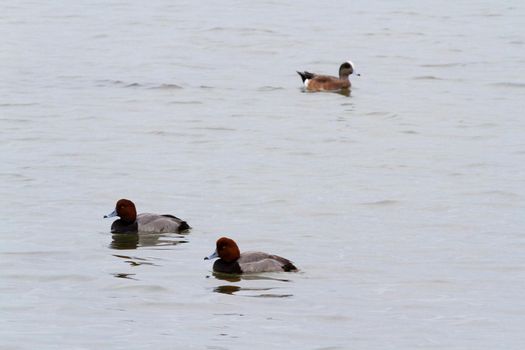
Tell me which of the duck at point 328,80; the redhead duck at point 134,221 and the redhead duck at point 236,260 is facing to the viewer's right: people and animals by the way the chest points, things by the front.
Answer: the duck

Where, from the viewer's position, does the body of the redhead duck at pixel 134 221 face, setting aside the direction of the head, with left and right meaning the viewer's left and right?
facing to the left of the viewer

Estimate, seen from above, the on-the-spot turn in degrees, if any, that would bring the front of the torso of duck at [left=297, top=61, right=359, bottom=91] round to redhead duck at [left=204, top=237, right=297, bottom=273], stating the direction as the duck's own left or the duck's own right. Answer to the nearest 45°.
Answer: approximately 90° to the duck's own right

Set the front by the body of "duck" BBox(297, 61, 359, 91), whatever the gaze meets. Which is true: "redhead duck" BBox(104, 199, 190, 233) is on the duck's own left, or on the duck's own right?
on the duck's own right

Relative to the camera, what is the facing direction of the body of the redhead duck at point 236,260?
to the viewer's left

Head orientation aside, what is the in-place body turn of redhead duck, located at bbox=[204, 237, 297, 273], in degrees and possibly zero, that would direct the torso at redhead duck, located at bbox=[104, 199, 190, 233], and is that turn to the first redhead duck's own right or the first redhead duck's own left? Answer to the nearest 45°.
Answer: approximately 45° to the first redhead duck's own right

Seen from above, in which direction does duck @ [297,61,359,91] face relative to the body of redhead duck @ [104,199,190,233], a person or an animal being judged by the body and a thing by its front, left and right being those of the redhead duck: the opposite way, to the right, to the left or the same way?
the opposite way

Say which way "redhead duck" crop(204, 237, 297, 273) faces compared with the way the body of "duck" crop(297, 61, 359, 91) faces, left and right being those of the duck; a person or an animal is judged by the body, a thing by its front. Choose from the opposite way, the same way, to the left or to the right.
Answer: the opposite way

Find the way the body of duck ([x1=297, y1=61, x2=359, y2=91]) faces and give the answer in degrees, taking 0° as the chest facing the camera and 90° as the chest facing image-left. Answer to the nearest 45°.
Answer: approximately 270°

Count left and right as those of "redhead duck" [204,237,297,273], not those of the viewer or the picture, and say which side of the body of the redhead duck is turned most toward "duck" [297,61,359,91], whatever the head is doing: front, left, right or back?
right

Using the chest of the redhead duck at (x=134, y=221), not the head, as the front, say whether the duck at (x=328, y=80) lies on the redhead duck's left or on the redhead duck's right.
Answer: on the redhead duck's right

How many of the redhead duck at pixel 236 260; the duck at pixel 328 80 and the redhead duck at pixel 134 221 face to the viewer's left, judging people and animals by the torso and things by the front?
2
